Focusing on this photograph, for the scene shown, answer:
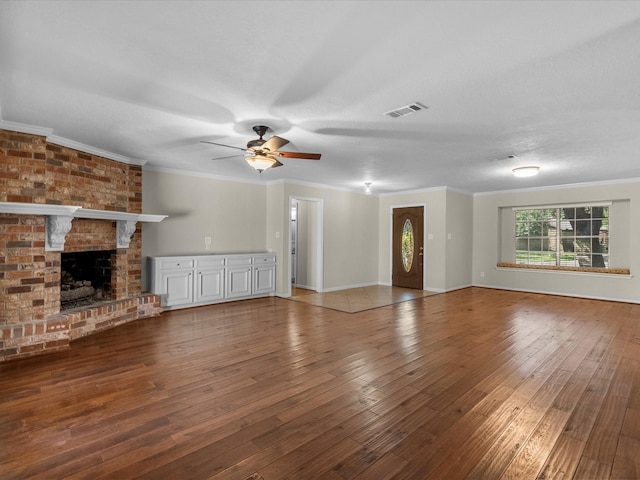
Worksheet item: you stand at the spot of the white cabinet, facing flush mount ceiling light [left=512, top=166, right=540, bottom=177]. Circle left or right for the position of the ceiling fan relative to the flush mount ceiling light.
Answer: right

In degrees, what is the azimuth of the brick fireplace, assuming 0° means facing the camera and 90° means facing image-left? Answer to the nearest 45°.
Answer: approximately 315°

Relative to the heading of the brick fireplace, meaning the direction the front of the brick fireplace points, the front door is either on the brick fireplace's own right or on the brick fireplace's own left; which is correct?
on the brick fireplace's own left

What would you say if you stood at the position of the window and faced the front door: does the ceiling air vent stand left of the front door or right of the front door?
left

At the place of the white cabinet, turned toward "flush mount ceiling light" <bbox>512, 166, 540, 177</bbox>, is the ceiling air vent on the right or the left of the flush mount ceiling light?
right

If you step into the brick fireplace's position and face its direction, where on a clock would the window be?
The window is roughly at 11 o'clock from the brick fireplace.

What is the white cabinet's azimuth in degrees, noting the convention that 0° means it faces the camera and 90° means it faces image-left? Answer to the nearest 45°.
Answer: approximately 315°

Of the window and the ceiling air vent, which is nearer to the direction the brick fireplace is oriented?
the ceiling air vent
